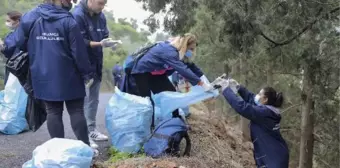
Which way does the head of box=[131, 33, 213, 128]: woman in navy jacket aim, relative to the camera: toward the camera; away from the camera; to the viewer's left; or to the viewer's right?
to the viewer's right

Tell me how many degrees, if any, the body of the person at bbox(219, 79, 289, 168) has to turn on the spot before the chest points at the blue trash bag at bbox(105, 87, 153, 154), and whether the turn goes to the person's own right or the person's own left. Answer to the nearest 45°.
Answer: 0° — they already face it

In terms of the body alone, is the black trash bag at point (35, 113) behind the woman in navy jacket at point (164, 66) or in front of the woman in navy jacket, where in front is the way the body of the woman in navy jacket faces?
behind

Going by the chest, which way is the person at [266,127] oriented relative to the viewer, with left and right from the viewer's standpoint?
facing to the left of the viewer

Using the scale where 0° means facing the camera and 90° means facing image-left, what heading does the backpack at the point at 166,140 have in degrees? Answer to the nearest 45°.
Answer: approximately 90°

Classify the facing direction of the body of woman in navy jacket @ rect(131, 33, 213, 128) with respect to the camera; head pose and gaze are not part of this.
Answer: to the viewer's right

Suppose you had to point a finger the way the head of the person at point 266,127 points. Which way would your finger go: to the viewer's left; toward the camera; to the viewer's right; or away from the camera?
to the viewer's left

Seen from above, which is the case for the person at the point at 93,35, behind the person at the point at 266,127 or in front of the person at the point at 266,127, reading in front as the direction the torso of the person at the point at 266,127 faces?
in front

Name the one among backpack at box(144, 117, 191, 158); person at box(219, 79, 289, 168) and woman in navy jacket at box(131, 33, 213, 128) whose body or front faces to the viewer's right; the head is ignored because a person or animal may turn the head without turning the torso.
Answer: the woman in navy jacket
